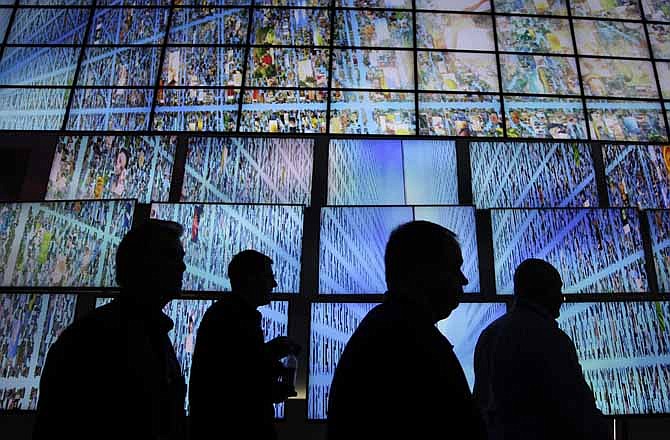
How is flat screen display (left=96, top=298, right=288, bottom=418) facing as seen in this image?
toward the camera

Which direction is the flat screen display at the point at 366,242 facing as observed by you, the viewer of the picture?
facing the viewer

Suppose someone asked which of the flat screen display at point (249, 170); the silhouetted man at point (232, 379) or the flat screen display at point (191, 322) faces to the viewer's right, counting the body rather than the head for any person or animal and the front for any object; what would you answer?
the silhouetted man

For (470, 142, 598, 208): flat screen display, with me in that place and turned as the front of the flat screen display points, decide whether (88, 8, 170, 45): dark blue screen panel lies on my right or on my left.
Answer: on my right

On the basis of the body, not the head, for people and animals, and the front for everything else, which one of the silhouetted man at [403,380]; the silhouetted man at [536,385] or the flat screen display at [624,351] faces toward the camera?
the flat screen display

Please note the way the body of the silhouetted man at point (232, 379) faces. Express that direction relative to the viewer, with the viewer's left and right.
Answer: facing to the right of the viewer

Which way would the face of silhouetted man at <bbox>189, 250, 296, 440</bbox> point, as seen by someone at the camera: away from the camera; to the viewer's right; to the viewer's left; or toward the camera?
to the viewer's right

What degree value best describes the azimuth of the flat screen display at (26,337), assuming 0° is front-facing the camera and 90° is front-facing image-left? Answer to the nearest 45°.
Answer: approximately 0°

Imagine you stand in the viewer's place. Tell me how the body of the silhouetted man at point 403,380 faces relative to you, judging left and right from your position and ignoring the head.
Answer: facing to the right of the viewer

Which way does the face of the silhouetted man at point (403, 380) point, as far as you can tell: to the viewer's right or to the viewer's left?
to the viewer's right

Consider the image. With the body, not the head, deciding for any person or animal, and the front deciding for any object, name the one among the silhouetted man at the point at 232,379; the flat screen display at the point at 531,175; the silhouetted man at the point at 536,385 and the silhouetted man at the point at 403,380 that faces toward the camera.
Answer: the flat screen display

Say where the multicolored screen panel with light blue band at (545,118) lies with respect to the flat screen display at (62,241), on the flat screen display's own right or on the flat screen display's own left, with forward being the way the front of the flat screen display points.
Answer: on the flat screen display's own left

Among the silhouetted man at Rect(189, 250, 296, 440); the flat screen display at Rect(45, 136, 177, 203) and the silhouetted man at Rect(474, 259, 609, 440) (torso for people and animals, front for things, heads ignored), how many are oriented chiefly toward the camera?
1

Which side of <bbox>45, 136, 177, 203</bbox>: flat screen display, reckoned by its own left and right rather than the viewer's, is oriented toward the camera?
front

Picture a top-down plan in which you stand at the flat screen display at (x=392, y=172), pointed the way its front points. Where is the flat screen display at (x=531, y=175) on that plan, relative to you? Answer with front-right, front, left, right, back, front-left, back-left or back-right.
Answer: left

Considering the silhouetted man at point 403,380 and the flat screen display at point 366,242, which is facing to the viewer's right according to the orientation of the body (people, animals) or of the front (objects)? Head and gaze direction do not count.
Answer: the silhouetted man

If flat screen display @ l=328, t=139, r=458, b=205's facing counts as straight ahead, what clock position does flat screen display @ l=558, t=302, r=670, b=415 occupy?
flat screen display @ l=558, t=302, r=670, b=415 is roughly at 9 o'clock from flat screen display @ l=328, t=139, r=458, b=205.

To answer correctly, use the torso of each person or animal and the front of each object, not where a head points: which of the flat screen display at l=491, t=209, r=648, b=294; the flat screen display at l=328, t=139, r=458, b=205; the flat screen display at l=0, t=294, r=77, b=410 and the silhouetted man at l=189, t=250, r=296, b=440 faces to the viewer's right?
the silhouetted man

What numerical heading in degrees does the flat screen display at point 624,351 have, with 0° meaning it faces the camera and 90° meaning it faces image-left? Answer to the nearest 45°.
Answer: approximately 0°
